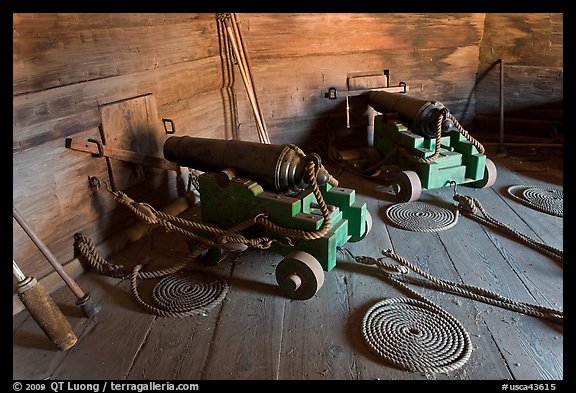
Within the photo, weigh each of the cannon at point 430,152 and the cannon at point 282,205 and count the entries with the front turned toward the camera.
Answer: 0

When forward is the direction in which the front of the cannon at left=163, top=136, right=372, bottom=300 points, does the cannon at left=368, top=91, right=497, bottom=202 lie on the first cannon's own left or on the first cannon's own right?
on the first cannon's own right

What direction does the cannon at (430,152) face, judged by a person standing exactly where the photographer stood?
facing away from the viewer and to the left of the viewer

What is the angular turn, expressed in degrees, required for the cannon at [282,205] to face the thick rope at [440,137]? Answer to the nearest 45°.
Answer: approximately 90° to its right

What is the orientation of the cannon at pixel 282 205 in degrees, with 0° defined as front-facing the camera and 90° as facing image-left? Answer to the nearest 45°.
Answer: approximately 135°
